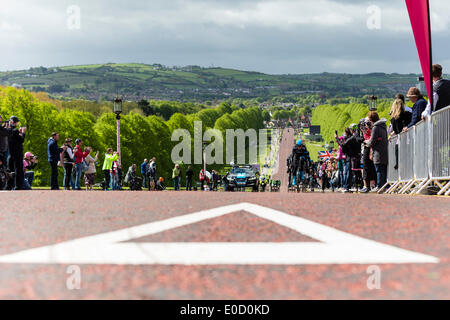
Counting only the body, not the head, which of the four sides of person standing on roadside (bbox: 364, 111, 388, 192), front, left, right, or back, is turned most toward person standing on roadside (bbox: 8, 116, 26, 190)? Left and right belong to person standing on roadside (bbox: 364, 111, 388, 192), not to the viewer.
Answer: front

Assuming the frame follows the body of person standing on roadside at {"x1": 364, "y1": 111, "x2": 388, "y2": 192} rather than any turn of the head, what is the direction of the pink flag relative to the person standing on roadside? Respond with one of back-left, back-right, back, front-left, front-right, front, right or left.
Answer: left

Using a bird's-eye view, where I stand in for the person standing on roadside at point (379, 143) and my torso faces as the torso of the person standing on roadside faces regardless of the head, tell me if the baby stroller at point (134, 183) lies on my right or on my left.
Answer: on my right

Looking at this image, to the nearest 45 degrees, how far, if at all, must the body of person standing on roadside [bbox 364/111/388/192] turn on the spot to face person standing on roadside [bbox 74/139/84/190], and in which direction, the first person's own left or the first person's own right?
approximately 45° to the first person's own right

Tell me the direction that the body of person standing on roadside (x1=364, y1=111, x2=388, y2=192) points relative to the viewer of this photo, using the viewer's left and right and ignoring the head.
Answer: facing to the left of the viewer
